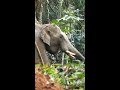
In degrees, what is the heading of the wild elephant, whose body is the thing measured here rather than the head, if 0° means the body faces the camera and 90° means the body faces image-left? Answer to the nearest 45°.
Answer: approximately 270°
